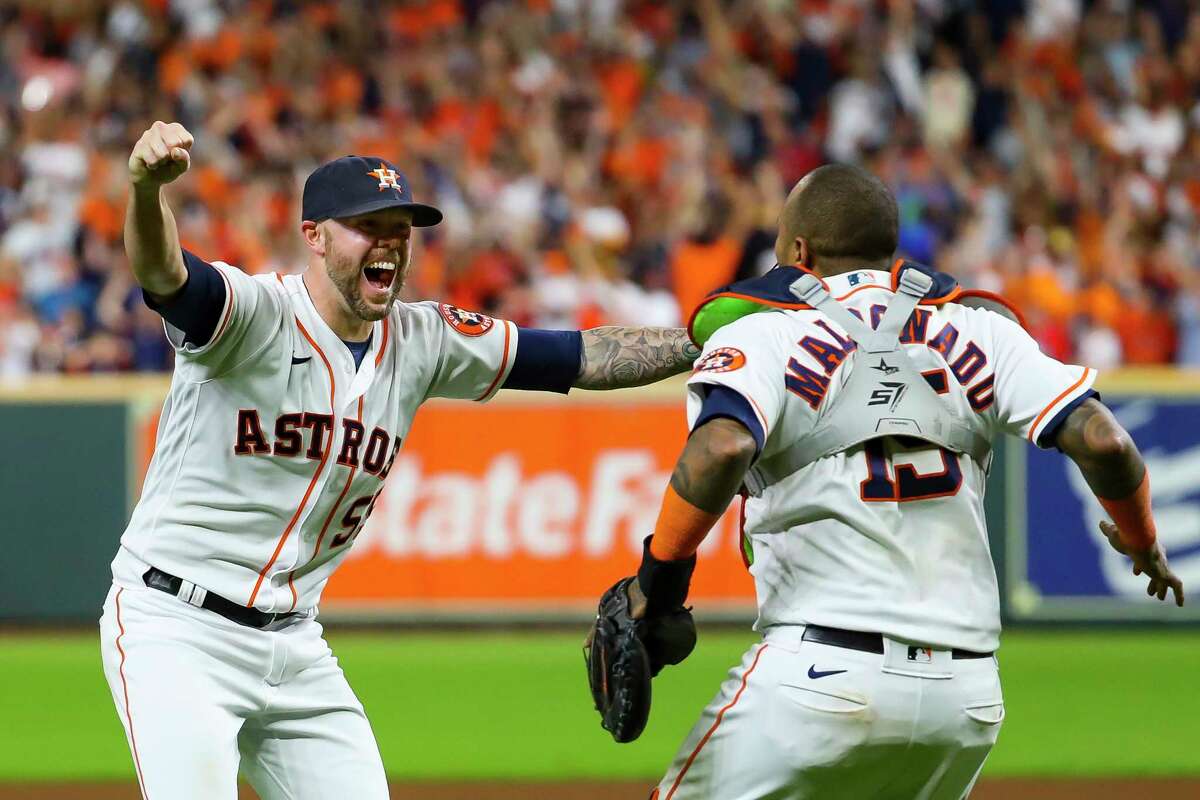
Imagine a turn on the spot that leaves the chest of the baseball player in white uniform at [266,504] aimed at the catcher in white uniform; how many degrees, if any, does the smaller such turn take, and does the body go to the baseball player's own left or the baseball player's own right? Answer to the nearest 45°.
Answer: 0° — they already face them

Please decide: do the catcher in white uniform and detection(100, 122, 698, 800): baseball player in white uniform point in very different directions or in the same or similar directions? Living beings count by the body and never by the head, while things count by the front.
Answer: very different directions

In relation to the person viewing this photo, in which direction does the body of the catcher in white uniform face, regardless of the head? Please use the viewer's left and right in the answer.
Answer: facing away from the viewer and to the left of the viewer

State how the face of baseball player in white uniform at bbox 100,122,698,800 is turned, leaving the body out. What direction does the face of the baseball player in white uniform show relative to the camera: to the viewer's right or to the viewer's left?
to the viewer's right

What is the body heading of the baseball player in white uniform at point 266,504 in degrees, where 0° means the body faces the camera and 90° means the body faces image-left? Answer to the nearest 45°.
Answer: approximately 315°
